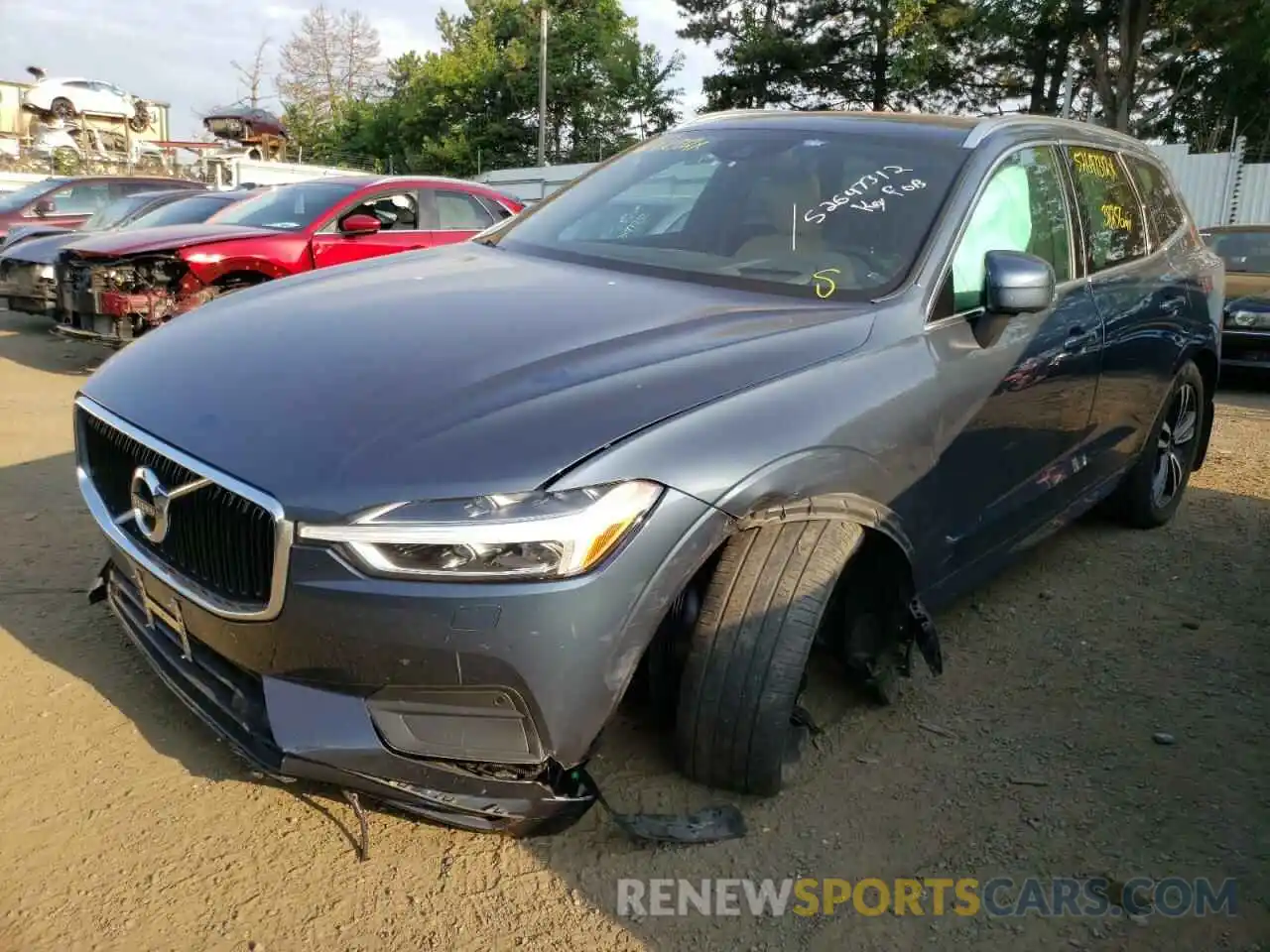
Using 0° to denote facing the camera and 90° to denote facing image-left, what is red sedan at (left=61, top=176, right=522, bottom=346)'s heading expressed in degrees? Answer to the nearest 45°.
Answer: approximately 45°

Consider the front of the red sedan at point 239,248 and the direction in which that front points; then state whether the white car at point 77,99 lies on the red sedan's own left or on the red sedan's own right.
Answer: on the red sedan's own right

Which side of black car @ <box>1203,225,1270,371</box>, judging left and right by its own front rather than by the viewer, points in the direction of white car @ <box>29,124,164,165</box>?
right

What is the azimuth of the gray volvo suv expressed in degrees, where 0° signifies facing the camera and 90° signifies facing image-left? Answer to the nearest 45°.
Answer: approximately 45°

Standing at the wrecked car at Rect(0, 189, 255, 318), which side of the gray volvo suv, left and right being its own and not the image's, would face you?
right

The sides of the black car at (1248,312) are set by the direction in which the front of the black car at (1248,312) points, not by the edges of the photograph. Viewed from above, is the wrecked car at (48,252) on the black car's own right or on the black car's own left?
on the black car's own right

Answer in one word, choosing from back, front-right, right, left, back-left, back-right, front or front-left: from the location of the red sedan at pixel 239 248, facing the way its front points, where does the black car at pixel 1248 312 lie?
back-left

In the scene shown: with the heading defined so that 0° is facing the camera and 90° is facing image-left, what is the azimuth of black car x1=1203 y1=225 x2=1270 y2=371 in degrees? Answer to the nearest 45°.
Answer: approximately 0°

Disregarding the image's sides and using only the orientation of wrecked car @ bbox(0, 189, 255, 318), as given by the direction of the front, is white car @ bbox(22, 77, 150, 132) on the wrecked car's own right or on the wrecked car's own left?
on the wrecked car's own right
